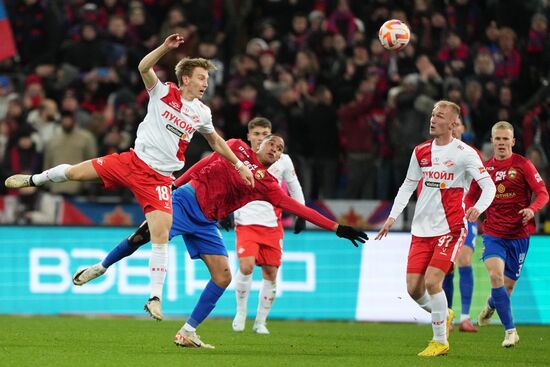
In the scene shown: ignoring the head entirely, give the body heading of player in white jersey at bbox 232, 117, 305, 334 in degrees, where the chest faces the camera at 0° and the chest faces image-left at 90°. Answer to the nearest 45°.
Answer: approximately 0°

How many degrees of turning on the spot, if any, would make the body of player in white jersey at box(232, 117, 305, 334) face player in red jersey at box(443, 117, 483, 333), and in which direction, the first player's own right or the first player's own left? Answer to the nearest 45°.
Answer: approximately 90° to the first player's own left

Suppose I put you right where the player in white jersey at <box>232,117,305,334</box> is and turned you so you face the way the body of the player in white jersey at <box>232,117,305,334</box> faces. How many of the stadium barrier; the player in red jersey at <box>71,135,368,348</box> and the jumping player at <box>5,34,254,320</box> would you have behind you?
1

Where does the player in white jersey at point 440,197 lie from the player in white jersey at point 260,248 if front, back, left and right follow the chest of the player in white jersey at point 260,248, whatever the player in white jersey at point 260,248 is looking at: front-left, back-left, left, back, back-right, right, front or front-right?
front-left

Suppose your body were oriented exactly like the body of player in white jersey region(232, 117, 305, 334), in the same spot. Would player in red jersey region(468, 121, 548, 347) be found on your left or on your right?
on your left

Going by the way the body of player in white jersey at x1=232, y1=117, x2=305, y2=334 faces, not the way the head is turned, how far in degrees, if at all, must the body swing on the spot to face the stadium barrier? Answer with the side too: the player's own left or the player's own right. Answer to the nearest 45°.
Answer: approximately 180°
